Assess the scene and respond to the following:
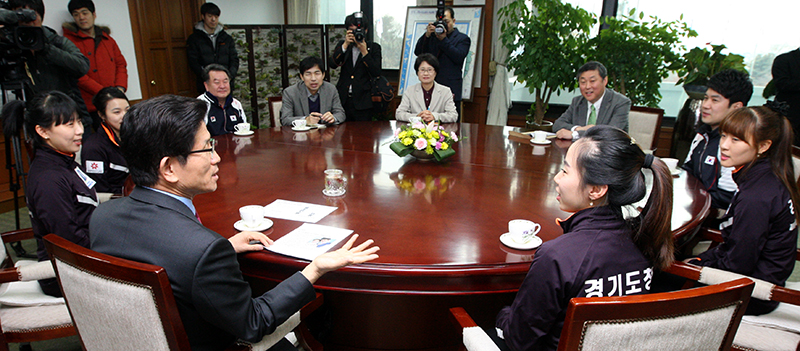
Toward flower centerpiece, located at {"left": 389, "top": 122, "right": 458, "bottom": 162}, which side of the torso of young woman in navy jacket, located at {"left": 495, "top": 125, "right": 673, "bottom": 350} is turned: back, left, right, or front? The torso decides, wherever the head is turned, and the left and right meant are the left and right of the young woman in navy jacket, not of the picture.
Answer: front

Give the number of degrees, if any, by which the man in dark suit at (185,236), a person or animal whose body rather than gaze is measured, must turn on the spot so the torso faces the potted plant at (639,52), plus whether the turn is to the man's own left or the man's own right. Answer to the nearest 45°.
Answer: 0° — they already face it

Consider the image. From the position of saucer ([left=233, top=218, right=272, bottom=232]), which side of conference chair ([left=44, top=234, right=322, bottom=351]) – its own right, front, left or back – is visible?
front

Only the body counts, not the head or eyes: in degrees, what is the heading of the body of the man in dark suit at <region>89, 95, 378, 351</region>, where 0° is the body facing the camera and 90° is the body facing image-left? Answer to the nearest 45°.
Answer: approximately 225°

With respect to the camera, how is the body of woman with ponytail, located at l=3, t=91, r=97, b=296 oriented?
to the viewer's right

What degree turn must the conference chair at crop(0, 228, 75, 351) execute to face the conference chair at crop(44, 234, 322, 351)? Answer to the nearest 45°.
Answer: approximately 90° to its right

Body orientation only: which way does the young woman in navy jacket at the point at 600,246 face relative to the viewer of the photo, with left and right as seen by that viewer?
facing away from the viewer and to the left of the viewer

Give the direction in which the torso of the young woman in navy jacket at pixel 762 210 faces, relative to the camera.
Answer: to the viewer's left

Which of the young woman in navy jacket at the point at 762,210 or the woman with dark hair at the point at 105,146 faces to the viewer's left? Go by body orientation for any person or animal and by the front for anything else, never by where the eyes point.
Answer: the young woman in navy jacket

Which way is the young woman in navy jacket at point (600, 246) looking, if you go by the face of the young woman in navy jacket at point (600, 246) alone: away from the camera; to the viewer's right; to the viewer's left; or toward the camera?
to the viewer's left

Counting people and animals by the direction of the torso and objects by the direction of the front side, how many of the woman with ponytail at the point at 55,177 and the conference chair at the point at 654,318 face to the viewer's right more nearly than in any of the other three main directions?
1

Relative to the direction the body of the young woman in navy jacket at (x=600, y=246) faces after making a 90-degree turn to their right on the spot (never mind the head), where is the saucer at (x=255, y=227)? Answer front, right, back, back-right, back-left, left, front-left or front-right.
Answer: back-left

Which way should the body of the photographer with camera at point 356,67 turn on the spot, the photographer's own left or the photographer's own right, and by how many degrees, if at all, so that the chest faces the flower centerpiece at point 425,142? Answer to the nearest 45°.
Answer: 0° — they already face it

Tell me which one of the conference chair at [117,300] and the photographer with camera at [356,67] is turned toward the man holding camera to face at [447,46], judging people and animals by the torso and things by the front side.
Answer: the conference chair

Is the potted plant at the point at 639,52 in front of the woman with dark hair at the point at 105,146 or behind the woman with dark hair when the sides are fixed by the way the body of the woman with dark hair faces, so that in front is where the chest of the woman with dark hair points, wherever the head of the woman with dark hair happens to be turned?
in front

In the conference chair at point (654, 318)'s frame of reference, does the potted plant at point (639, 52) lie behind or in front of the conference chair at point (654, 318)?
in front

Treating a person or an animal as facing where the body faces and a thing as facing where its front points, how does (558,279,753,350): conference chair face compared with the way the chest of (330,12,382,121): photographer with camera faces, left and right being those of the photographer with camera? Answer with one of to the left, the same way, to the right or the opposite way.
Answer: the opposite way

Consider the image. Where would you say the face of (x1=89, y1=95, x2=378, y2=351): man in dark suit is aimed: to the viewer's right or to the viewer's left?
to the viewer's right
